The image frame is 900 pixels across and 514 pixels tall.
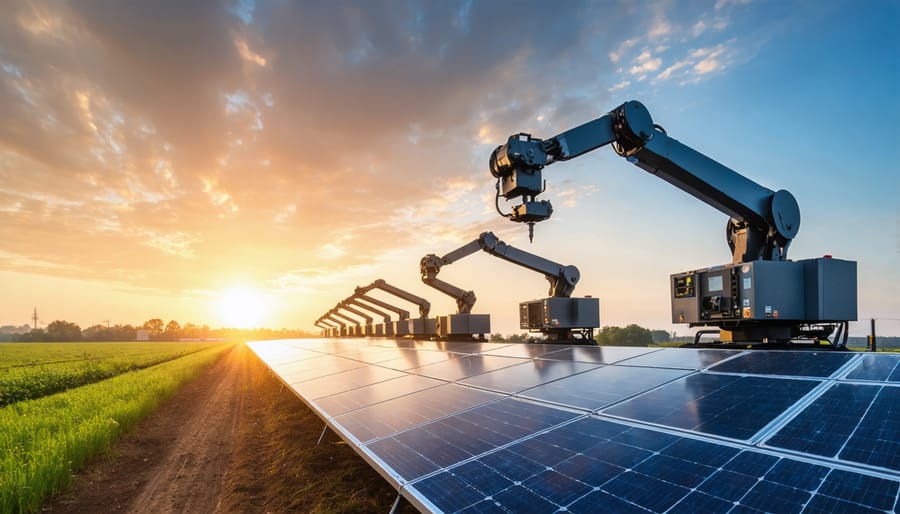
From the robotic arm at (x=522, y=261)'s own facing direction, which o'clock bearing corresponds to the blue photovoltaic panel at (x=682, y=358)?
The blue photovoltaic panel is roughly at 9 o'clock from the robotic arm.

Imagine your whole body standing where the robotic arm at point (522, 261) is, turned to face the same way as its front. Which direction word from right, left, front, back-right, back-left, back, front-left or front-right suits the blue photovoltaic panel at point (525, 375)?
left

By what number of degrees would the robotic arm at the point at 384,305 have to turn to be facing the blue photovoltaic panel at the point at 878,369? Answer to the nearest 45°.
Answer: approximately 90° to its left

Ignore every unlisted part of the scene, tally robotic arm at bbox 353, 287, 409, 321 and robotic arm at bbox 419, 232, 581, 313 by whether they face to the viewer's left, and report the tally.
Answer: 2

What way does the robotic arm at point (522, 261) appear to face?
to the viewer's left

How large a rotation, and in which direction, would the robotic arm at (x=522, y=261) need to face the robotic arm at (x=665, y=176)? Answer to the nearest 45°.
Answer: approximately 90° to its left

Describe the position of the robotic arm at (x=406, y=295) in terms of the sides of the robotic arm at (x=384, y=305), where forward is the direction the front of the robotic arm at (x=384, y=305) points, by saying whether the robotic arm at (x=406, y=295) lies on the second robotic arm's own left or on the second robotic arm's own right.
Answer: on the second robotic arm's own left

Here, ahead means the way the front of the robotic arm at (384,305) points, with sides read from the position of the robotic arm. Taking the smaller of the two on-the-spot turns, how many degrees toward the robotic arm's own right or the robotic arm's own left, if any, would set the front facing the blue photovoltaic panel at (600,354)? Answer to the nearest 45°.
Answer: approximately 90° to the robotic arm's own left

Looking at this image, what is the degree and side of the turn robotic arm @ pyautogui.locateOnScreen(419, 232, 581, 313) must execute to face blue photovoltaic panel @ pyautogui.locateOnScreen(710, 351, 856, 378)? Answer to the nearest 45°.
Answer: approximately 90° to its left

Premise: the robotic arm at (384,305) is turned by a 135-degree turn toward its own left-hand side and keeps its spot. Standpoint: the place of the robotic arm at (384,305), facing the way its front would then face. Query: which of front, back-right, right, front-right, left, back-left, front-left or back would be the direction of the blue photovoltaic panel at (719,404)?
front-right

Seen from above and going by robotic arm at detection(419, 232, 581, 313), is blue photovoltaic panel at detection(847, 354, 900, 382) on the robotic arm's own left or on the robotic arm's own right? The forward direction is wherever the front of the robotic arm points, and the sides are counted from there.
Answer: on the robotic arm's own left

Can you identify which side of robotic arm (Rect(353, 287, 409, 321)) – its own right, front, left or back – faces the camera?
left

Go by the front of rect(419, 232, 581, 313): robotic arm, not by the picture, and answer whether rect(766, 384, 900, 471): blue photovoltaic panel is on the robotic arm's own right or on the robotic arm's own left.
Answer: on the robotic arm's own left

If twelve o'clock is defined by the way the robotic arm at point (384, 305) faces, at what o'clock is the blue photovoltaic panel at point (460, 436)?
The blue photovoltaic panel is roughly at 9 o'clock from the robotic arm.

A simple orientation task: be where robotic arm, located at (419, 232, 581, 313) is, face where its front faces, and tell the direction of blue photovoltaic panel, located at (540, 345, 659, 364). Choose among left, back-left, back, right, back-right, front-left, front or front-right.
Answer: left

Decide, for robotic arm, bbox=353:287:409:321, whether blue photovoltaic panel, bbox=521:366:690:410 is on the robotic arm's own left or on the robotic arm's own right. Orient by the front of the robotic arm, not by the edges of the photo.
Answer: on the robotic arm's own left
